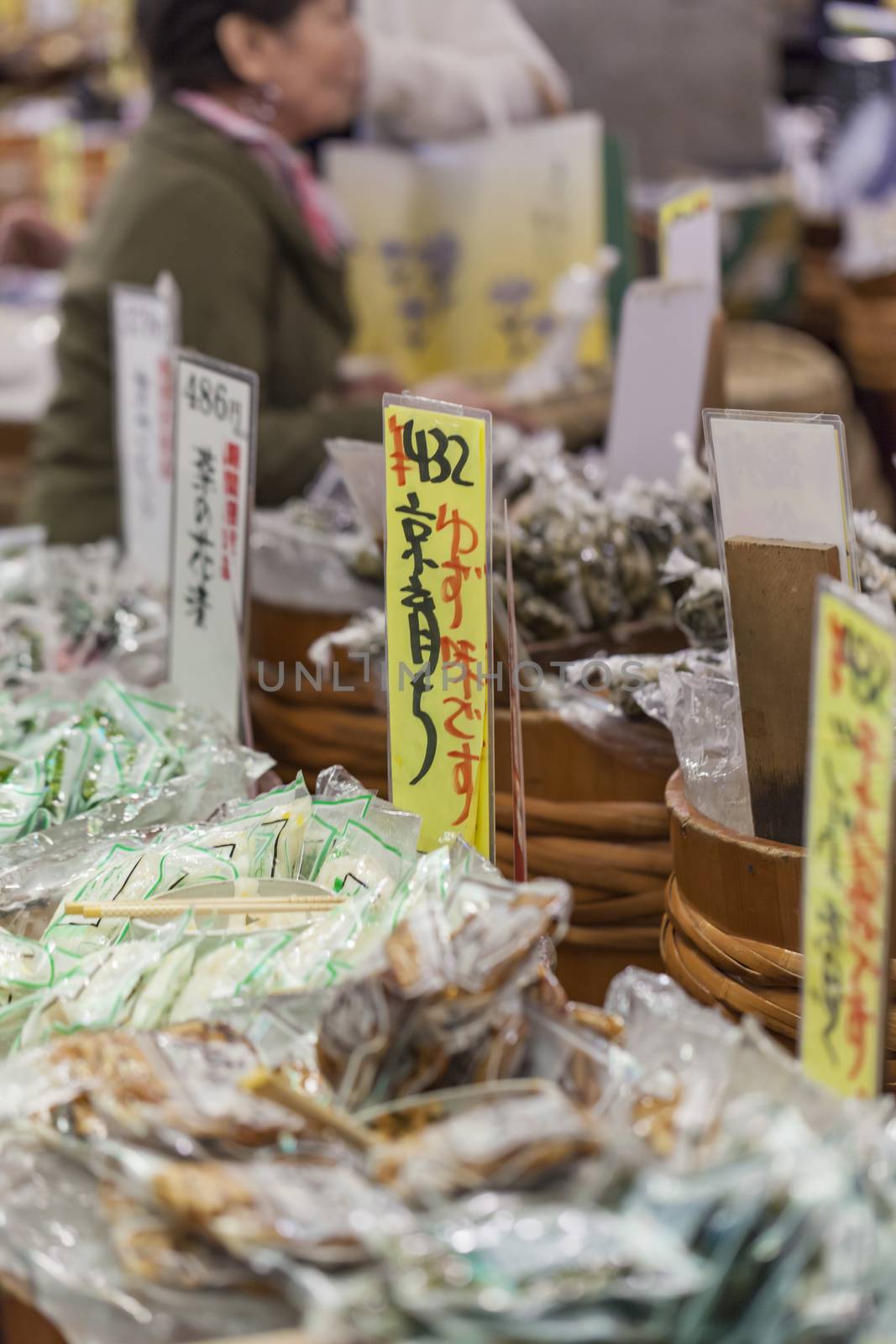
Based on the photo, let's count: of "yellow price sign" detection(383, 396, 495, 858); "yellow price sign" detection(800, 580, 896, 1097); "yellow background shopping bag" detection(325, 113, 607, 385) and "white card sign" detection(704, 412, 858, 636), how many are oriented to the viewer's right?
0

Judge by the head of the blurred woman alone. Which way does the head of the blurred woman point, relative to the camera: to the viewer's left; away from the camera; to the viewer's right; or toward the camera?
to the viewer's right

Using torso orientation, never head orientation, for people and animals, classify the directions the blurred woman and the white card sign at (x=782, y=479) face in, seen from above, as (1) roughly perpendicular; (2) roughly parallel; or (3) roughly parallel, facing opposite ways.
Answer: roughly perpendicular

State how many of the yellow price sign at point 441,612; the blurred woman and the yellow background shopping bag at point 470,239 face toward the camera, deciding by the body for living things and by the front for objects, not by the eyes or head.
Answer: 2

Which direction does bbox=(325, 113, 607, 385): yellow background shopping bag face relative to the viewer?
toward the camera

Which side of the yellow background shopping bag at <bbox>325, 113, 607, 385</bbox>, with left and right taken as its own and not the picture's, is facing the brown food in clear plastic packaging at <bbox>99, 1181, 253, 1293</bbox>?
front

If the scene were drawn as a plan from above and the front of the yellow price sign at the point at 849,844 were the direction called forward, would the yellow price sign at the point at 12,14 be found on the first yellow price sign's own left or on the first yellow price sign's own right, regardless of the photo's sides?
on the first yellow price sign's own right

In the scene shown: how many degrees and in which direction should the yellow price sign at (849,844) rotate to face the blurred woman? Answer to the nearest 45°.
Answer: approximately 90° to its right

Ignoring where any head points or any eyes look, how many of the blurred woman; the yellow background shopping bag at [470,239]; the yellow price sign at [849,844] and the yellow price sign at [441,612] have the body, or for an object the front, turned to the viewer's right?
1

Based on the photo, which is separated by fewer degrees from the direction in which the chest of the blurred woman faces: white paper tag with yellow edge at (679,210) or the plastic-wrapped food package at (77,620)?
the white paper tag with yellow edge

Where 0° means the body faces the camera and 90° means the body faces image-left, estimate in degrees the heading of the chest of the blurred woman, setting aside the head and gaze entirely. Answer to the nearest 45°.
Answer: approximately 270°

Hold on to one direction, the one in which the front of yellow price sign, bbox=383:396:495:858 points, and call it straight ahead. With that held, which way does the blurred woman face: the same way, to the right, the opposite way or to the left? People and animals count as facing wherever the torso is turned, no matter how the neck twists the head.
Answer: to the left

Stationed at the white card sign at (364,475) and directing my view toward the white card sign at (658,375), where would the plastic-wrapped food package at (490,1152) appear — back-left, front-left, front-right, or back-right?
back-right
